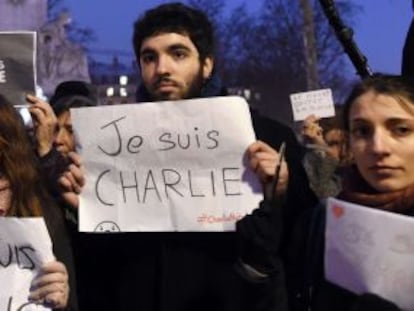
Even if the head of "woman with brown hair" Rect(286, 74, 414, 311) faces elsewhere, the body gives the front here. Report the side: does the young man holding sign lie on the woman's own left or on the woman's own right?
on the woman's own right

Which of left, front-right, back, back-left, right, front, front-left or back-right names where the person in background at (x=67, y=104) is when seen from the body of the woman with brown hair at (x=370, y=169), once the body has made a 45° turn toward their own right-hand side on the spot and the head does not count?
right

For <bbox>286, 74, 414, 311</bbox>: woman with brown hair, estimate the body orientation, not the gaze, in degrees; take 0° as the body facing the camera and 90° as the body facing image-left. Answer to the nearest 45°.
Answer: approximately 0°

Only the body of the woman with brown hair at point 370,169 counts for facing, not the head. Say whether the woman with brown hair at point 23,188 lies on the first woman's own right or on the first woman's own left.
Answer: on the first woman's own right

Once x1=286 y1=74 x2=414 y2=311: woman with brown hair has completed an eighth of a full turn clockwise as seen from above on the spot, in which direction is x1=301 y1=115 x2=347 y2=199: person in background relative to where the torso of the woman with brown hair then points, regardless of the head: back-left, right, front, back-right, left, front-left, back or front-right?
back-right
